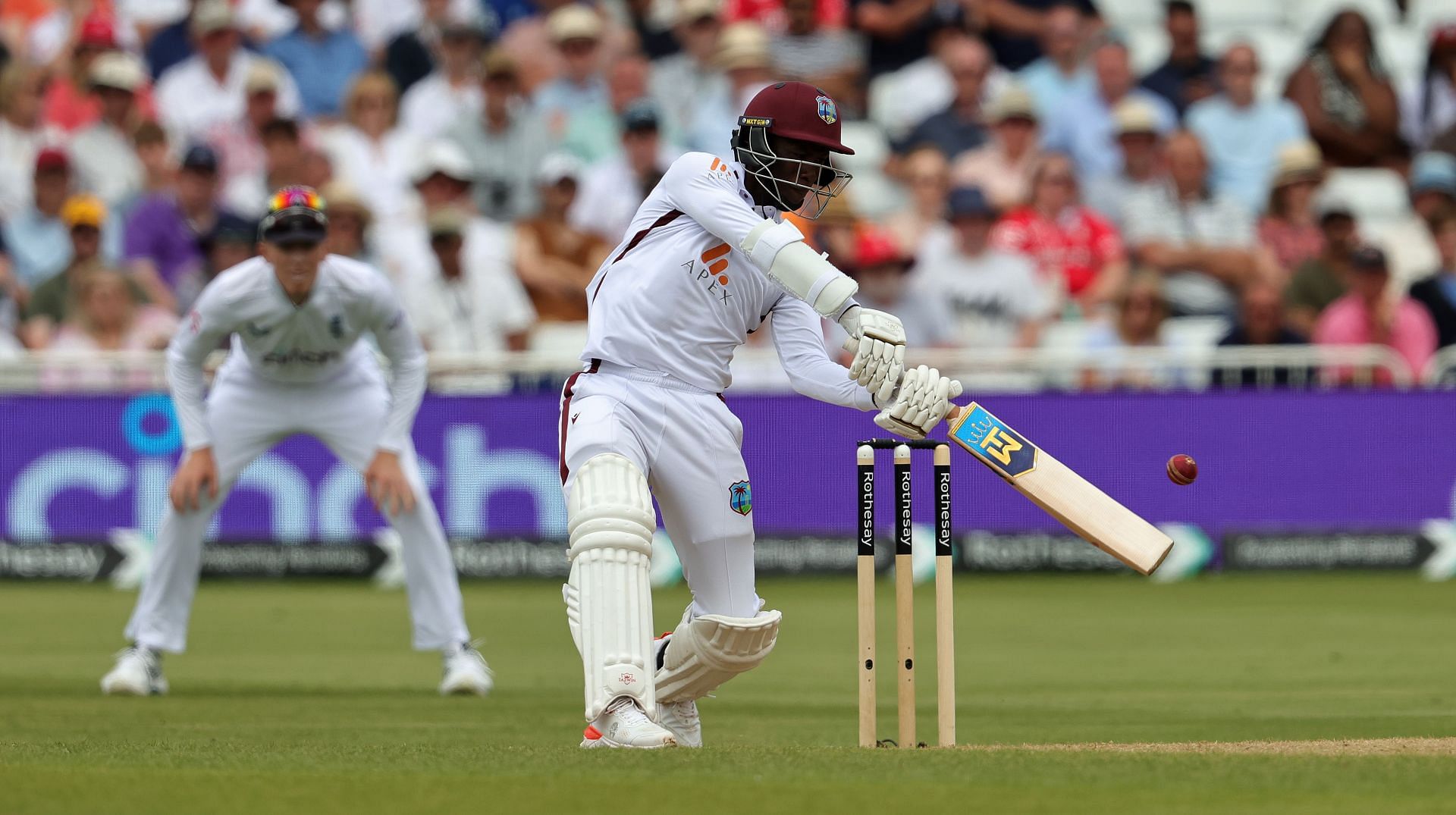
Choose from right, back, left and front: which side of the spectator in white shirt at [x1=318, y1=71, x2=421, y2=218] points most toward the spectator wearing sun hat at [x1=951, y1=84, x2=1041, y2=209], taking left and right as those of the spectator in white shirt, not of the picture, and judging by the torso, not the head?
left

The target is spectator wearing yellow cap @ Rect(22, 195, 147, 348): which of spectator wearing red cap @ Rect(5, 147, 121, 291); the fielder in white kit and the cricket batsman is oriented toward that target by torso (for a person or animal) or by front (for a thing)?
spectator wearing red cap @ Rect(5, 147, 121, 291)

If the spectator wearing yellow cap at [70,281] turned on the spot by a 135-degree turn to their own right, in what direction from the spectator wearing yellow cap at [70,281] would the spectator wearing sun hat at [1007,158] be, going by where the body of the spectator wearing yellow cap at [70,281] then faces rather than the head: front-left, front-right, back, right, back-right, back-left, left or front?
back-right

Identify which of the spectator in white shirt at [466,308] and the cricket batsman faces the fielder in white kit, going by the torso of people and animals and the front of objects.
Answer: the spectator in white shirt

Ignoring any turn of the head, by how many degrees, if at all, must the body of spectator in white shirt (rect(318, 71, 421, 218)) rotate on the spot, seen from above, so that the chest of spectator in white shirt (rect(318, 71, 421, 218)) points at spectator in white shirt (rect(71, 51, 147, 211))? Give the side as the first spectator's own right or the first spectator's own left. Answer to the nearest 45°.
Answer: approximately 90° to the first spectator's own right

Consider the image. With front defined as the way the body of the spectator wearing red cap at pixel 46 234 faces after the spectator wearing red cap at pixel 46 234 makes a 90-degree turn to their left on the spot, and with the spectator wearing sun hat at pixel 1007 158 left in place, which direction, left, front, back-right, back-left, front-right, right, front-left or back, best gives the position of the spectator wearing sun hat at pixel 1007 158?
front

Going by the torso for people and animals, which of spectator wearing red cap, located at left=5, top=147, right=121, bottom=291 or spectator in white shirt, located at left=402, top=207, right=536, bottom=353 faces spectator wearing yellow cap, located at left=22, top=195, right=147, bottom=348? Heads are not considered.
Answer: spectator wearing red cap, located at left=5, top=147, right=121, bottom=291

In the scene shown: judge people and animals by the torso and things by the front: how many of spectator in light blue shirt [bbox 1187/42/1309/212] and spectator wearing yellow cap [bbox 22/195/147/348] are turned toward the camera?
2
